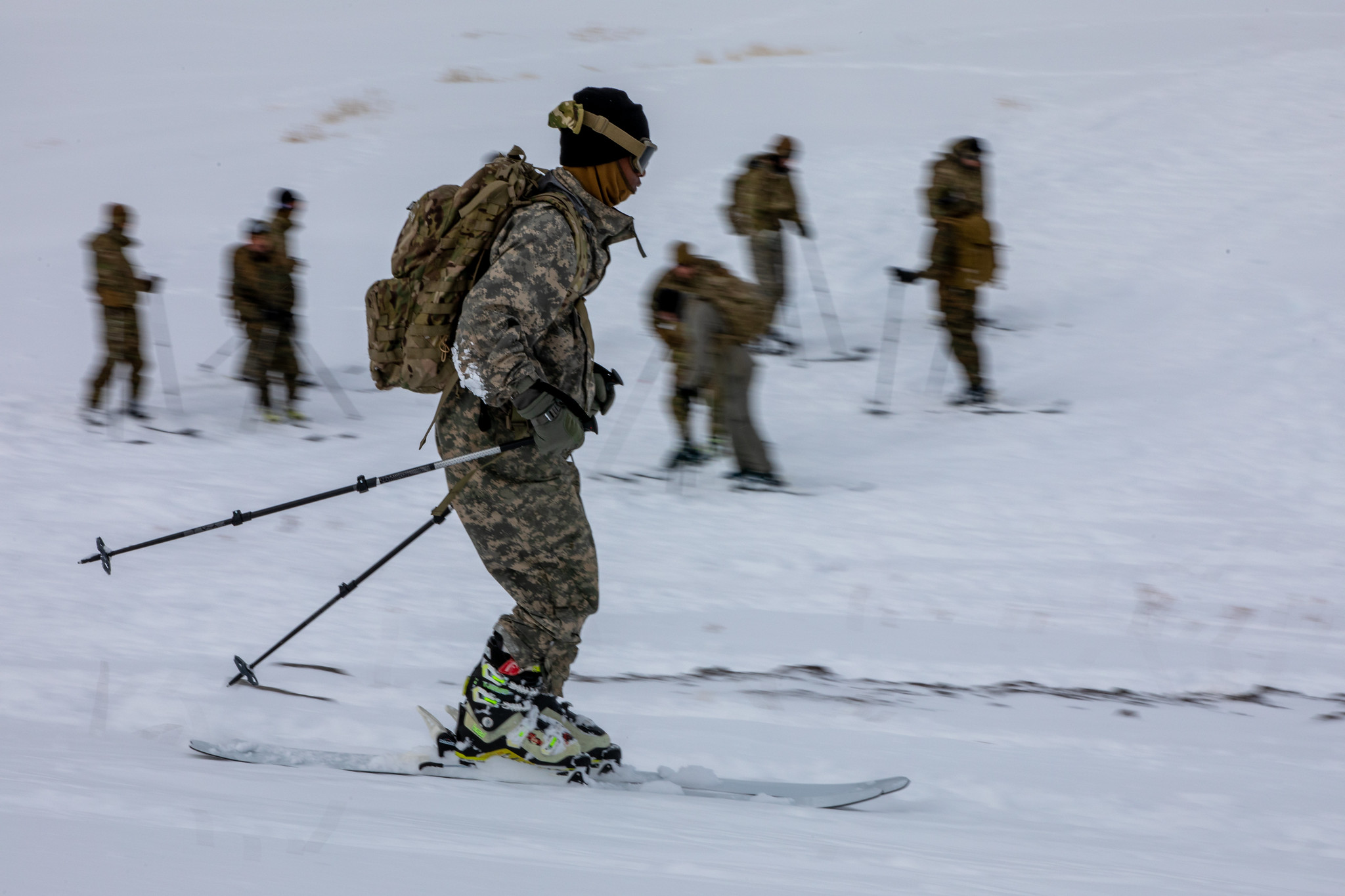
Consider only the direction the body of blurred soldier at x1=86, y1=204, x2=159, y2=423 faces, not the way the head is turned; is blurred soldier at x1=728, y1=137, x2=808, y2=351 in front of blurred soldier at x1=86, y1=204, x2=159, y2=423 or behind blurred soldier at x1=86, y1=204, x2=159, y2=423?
in front

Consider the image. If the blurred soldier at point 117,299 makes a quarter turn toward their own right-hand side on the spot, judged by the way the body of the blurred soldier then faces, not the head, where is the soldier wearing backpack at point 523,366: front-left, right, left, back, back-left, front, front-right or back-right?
front

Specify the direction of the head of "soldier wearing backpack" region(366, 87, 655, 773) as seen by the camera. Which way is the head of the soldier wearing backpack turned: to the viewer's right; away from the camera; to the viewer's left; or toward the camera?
to the viewer's right

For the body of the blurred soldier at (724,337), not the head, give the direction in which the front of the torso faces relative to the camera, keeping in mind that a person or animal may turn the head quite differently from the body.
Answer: to the viewer's left

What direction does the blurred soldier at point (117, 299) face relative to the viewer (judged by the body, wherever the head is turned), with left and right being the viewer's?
facing to the right of the viewer

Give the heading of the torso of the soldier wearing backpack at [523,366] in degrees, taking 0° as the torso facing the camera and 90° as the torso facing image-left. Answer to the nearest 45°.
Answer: approximately 270°

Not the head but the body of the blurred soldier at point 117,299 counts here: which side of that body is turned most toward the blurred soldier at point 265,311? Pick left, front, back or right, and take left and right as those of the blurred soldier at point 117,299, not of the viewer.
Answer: front

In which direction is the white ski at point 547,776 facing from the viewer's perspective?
to the viewer's right

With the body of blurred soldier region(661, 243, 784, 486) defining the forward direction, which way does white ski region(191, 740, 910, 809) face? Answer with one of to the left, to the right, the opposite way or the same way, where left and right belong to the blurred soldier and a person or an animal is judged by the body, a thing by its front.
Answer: the opposite way

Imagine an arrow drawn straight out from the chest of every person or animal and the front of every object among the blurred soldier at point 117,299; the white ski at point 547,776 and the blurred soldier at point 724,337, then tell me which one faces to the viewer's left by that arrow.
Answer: the blurred soldier at point 724,337
